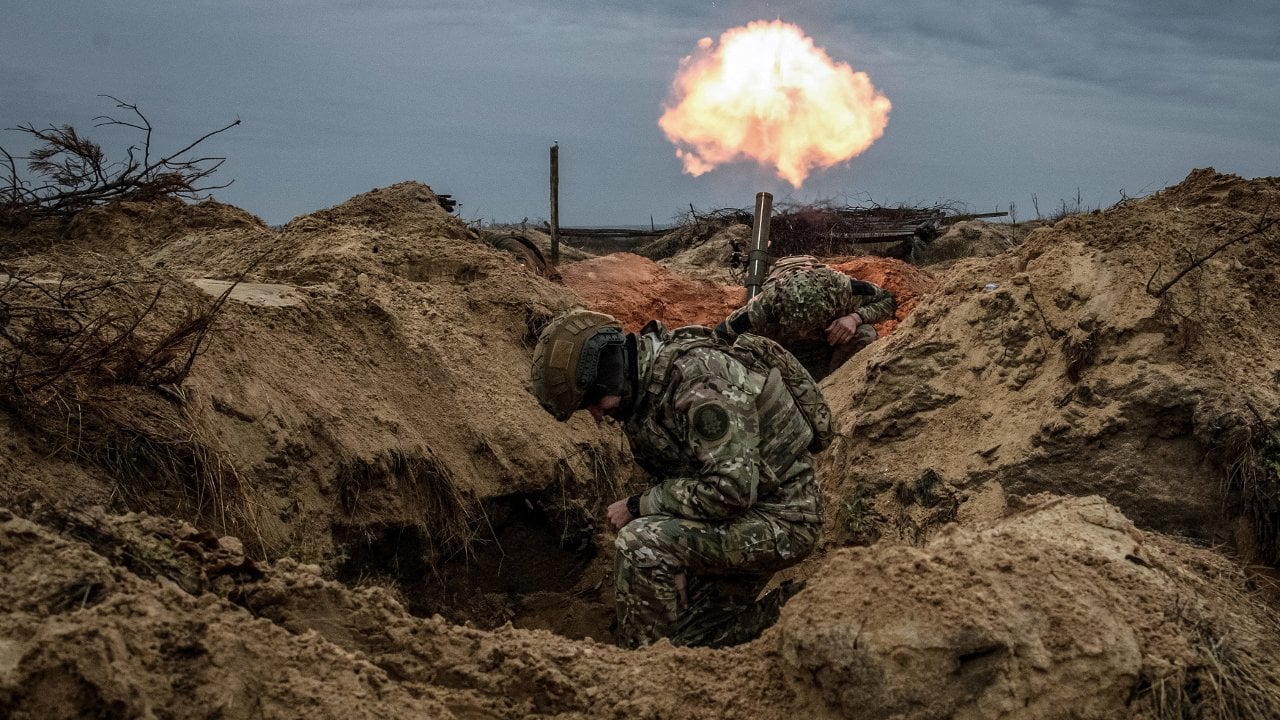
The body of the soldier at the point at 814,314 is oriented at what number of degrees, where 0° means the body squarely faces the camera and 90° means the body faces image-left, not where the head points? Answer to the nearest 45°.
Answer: approximately 0°

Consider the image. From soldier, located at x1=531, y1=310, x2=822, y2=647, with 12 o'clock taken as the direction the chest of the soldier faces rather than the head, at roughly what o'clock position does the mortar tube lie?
The mortar tube is roughly at 3 o'clock from the soldier.

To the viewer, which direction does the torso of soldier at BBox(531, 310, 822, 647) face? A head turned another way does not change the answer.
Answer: to the viewer's left

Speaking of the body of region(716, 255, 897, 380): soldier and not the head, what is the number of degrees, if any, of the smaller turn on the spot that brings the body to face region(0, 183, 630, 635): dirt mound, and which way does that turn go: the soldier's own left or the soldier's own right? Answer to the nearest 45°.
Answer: approximately 45° to the soldier's own right

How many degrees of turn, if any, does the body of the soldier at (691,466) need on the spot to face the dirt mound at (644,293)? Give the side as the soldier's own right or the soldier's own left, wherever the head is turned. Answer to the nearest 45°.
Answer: approximately 90° to the soldier's own right

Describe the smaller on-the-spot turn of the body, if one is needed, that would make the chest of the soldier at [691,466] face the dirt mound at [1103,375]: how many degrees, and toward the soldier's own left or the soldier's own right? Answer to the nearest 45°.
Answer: approximately 135° to the soldier's own right

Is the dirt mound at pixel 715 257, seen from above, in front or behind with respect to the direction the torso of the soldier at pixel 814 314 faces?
behind

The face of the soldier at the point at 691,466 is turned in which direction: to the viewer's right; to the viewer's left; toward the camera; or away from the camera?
to the viewer's left

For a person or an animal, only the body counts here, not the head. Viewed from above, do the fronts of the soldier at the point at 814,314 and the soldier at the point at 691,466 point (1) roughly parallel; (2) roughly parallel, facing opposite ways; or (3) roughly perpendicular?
roughly perpendicular

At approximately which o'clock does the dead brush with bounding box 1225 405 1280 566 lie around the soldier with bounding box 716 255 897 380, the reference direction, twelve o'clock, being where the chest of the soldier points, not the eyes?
The dead brush is roughly at 11 o'clock from the soldier.

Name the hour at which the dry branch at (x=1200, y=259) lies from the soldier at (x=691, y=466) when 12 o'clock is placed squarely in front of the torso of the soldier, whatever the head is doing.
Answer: The dry branch is roughly at 5 o'clock from the soldier.

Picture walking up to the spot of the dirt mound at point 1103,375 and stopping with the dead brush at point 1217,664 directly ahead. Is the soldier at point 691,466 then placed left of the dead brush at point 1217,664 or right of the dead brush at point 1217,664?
right

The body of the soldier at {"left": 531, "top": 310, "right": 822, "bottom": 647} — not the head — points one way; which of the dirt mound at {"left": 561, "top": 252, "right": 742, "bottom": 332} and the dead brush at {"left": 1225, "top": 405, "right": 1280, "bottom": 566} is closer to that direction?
the dirt mound
